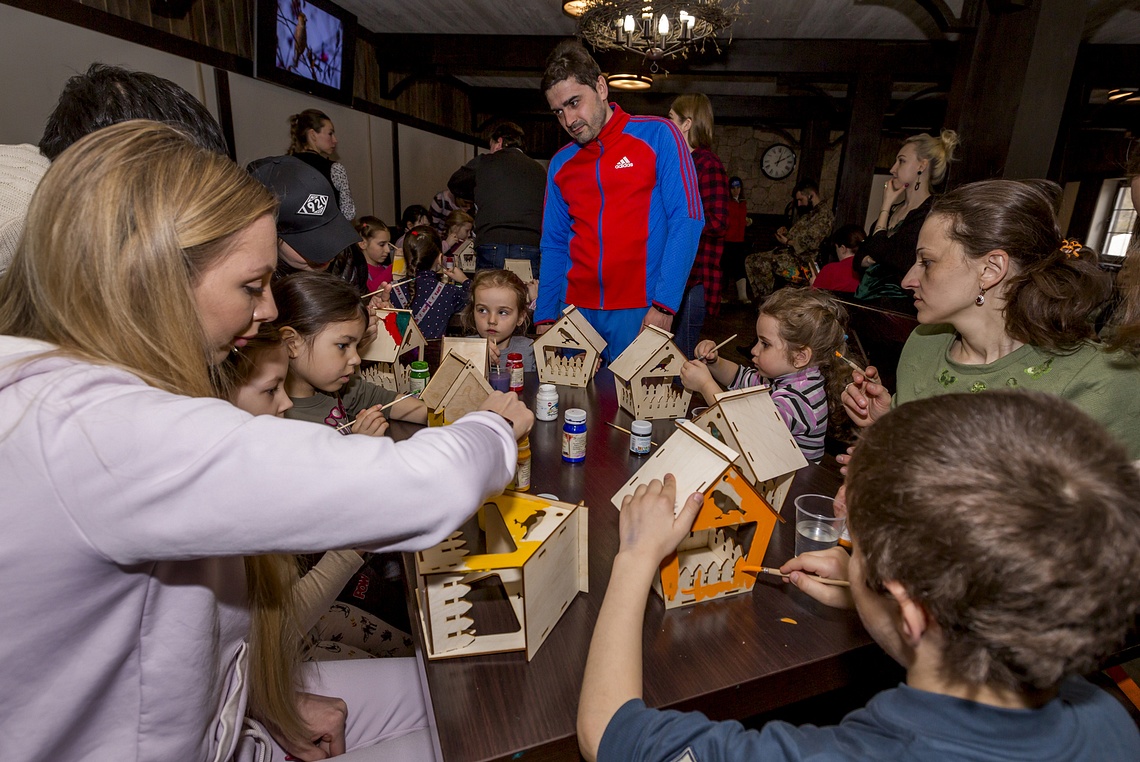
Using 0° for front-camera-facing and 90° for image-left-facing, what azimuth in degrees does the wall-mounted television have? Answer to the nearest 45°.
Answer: approximately 315°

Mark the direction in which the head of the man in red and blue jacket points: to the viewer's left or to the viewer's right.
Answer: to the viewer's left

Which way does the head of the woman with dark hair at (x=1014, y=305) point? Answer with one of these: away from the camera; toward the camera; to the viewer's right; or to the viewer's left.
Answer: to the viewer's left

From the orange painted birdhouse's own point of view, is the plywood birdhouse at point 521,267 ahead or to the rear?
to the rear

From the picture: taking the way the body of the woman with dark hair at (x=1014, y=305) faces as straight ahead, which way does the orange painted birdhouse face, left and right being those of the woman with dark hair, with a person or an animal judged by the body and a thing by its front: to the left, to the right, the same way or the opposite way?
to the left

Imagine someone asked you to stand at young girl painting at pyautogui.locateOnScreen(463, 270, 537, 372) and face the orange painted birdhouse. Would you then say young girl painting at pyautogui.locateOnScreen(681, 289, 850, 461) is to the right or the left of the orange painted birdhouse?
left

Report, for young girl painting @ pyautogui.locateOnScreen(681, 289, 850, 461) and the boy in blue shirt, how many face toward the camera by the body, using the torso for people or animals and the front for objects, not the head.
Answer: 0

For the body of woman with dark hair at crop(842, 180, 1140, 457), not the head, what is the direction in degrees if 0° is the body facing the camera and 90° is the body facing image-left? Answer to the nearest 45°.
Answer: approximately 45°

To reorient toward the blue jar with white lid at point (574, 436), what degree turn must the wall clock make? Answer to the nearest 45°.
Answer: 0° — it already faces it

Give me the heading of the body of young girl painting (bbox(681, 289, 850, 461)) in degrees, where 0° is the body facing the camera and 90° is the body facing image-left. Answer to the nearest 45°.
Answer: approximately 90°

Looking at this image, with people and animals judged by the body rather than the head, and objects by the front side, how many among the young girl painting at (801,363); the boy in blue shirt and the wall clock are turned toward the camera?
1

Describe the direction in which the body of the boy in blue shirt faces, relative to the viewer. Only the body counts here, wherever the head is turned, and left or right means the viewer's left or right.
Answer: facing away from the viewer and to the left of the viewer

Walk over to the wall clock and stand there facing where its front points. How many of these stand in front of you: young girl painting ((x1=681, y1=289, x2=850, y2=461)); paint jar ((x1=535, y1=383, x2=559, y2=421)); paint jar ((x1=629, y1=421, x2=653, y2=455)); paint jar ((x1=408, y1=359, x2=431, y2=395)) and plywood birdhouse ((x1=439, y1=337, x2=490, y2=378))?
5

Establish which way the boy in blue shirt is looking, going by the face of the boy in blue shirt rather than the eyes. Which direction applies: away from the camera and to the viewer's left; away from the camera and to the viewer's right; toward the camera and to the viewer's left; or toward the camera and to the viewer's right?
away from the camera and to the viewer's left

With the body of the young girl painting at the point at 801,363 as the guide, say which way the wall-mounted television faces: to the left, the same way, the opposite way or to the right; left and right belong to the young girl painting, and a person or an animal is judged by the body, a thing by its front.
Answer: the opposite way

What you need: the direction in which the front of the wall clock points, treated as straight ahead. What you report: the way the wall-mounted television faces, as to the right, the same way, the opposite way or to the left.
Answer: to the left

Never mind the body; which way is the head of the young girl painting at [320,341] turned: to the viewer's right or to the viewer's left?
to the viewer's right
